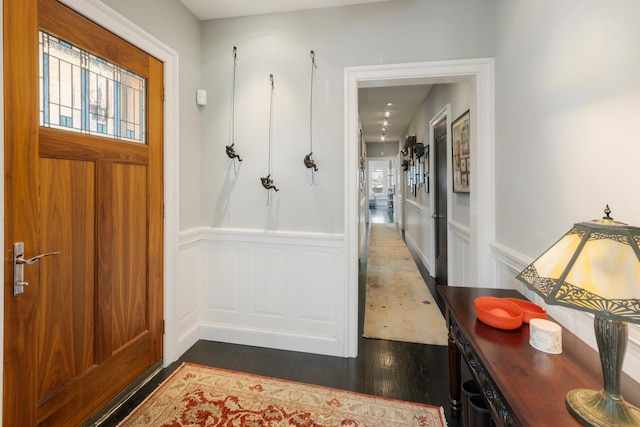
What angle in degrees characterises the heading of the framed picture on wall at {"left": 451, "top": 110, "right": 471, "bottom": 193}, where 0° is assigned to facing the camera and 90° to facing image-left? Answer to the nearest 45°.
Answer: approximately 90°

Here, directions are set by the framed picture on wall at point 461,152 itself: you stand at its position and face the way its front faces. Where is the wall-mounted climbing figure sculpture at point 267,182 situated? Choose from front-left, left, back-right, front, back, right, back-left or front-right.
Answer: front-left

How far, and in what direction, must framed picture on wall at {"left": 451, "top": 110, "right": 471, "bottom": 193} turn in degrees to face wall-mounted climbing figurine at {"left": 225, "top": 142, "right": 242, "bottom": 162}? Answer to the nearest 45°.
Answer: approximately 45° to its left

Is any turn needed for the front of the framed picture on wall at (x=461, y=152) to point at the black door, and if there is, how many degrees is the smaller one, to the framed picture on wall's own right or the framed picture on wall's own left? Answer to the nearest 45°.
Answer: approximately 90° to the framed picture on wall's own right

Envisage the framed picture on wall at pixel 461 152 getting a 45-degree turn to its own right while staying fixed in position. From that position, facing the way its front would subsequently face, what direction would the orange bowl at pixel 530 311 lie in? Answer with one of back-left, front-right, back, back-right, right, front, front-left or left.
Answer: back-left

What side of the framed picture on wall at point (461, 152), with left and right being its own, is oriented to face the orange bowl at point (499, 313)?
left

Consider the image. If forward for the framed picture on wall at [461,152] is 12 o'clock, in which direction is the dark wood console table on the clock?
The dark wood console table is roughly at 9 o'clock from the framed picture on wall.
